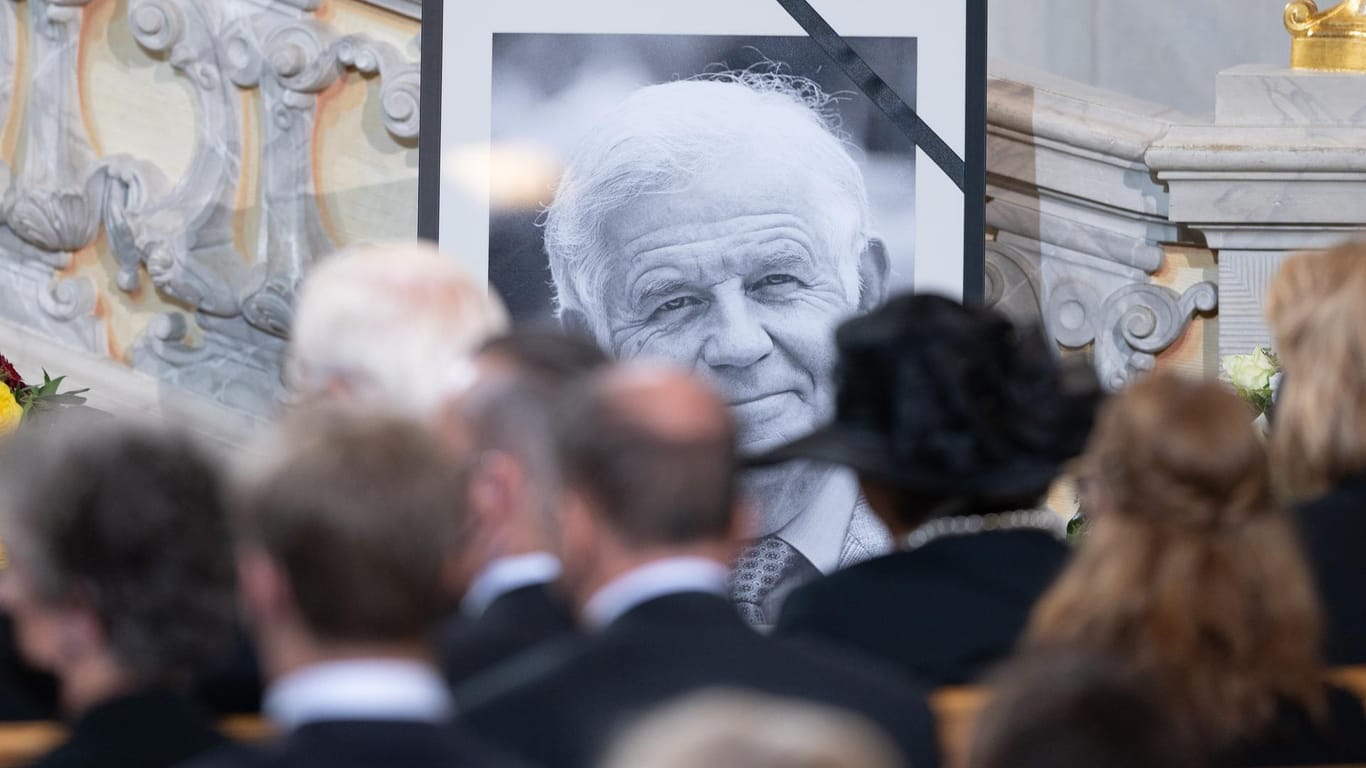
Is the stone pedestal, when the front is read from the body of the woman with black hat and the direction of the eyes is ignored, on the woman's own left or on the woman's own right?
on the woman's own right

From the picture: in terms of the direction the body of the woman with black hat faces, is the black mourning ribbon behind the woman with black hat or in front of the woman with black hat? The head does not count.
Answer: in front

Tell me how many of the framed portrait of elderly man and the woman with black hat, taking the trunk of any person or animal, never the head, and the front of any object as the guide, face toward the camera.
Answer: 1

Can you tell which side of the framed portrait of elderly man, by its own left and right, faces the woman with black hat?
front

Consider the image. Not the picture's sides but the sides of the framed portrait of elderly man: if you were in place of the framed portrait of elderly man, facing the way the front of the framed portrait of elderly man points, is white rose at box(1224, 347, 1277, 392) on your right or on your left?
on your left

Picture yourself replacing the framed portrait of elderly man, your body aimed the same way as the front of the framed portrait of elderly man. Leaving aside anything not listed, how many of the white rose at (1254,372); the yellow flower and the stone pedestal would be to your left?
2

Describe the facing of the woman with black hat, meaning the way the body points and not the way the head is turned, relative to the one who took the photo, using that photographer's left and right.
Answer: facing away from the viewer and to the left of the viewer

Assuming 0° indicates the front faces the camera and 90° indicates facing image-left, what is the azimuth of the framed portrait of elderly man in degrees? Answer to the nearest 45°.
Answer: approximately 0°

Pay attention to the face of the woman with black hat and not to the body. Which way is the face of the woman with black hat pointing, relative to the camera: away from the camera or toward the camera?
away from the camera
